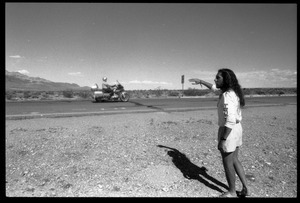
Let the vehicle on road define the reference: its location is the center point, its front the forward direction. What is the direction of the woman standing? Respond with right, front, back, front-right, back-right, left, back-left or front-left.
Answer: right

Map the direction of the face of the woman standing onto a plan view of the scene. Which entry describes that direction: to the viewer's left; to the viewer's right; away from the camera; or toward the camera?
to the viewer's left

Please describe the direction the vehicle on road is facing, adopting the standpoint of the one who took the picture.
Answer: facing to the right of the viewer

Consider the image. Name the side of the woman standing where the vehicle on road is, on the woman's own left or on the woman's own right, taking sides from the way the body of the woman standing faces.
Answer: on the woman's own right

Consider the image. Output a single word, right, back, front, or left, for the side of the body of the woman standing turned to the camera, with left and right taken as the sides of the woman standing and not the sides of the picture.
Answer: left

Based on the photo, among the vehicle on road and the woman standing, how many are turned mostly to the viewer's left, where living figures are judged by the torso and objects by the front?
1
